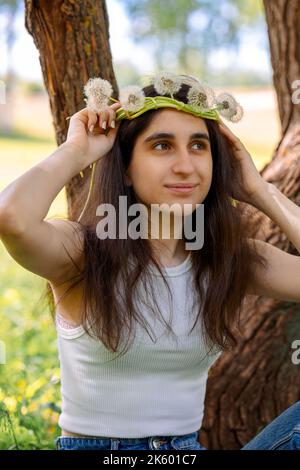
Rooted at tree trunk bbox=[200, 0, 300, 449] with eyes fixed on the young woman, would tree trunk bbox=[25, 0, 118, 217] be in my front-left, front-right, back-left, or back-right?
front-right

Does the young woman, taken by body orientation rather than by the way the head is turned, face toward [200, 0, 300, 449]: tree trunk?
no
